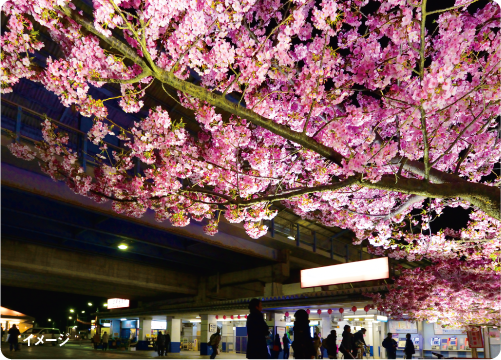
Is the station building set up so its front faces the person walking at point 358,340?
yes

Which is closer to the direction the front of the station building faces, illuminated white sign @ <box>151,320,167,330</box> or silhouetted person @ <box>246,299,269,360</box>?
the silhouetted person

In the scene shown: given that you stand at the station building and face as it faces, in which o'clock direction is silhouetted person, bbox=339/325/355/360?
The silhouetted person is roughly at 12 o'clock from the station building.

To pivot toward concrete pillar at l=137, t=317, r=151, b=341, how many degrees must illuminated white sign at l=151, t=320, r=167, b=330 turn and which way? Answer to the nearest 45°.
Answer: approximately 45° to its right

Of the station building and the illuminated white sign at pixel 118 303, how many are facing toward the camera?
2

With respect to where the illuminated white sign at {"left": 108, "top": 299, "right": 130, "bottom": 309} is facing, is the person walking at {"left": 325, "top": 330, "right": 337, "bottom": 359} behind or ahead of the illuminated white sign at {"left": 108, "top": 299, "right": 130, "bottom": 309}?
ahead

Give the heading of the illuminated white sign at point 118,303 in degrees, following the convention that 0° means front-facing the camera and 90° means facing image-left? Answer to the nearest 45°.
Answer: approximately 0°
